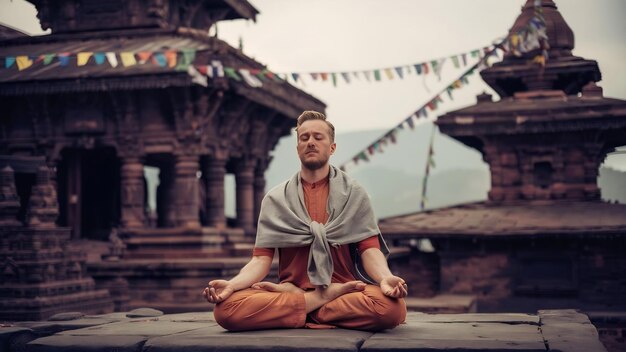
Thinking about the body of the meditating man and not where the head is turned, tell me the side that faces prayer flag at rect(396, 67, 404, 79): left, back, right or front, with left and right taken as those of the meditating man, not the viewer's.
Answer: back

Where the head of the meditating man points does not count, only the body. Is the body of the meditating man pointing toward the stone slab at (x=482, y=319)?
no

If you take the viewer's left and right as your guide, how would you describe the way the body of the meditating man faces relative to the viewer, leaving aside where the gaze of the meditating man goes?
facing the viewer

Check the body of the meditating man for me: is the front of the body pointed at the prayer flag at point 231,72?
no

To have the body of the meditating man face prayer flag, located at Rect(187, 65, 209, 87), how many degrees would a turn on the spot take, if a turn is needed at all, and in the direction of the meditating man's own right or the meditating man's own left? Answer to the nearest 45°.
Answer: approximately 180°

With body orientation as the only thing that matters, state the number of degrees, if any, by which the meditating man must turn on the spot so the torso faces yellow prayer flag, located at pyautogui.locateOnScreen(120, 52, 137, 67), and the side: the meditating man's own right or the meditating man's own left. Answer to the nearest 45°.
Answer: approximately 180°

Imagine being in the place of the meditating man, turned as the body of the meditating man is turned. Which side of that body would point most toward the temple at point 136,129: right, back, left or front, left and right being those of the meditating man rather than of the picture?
back

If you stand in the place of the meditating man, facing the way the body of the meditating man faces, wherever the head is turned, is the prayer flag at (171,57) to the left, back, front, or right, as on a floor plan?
back

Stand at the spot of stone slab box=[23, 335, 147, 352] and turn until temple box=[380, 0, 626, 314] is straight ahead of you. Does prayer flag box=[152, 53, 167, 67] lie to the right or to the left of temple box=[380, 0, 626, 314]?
left

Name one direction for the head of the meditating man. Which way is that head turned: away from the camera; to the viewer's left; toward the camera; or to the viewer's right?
toward the camera

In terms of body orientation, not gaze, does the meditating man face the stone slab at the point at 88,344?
no

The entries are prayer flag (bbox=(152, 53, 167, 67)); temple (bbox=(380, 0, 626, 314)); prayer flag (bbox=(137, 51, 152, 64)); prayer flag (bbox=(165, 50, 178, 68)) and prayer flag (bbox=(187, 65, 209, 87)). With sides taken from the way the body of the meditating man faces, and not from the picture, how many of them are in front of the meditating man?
0

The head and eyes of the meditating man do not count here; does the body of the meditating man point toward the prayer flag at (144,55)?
no

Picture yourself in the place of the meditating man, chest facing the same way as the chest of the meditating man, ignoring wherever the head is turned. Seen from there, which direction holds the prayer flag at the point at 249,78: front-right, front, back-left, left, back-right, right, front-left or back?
back

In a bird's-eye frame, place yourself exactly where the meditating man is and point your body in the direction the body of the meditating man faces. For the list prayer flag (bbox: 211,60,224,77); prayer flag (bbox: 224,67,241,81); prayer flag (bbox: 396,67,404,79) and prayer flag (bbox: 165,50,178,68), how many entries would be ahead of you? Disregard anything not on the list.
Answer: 0
